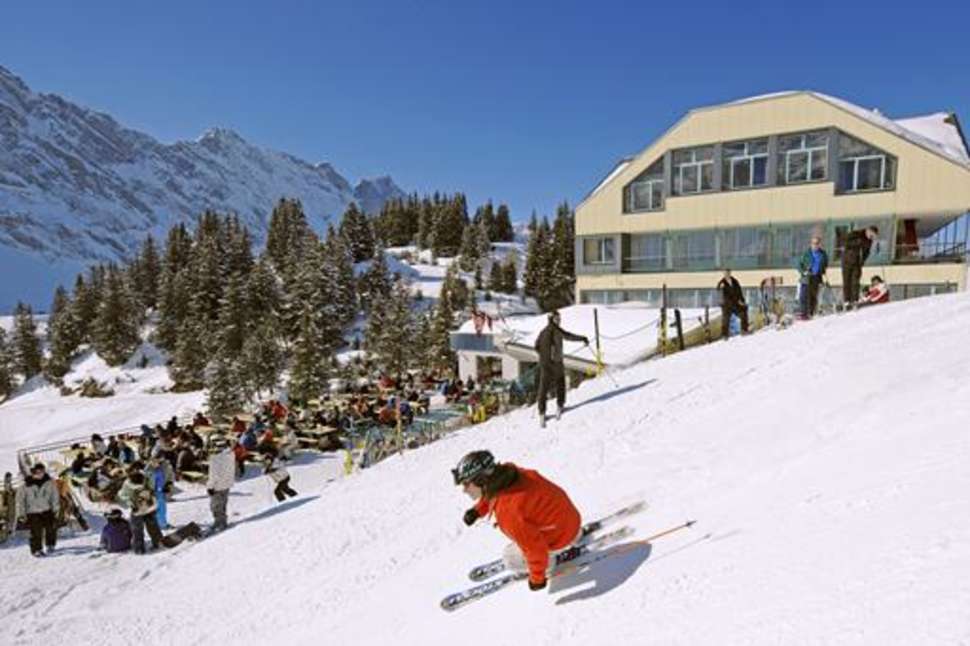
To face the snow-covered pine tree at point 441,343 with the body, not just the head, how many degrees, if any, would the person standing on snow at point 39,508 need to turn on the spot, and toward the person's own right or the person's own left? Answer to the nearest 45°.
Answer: approximately 135° to the person's own left

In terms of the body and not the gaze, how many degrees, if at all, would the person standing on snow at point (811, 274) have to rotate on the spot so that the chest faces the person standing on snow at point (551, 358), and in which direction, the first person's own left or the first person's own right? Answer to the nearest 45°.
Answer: approximately 45° to the first person's own right

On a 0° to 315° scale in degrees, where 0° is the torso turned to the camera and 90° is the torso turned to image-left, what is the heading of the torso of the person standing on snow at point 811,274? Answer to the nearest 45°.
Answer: approximately 0°

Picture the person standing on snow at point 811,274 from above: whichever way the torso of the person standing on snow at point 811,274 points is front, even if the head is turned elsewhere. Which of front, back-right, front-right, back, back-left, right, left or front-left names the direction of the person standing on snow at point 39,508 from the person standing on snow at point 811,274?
front-right

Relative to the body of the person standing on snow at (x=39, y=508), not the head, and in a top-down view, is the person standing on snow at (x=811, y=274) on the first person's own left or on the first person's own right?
on the first person's own left

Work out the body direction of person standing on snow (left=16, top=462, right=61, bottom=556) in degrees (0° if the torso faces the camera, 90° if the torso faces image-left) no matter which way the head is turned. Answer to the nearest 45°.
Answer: approximately 0°
